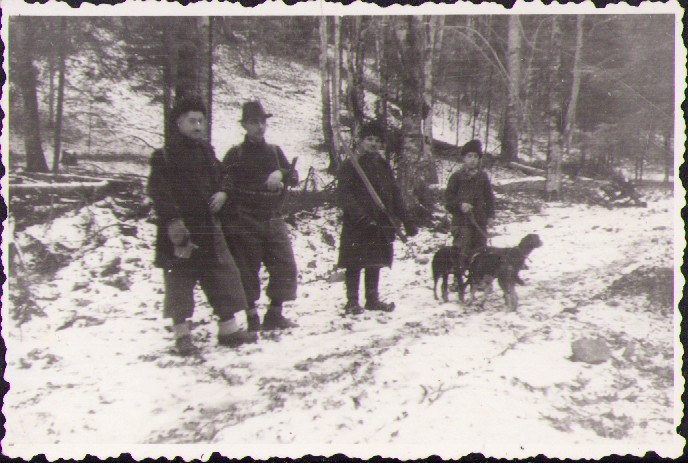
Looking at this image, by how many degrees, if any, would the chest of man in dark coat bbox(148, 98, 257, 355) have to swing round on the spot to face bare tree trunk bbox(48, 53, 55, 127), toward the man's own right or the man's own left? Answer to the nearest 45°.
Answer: approximately 180°

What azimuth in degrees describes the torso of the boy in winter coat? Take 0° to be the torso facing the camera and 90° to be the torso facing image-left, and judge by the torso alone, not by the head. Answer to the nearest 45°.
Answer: approximately 0°

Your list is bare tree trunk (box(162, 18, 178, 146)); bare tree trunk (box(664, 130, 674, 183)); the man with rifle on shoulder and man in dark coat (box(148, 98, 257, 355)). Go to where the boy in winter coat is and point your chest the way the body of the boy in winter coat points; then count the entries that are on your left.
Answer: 1

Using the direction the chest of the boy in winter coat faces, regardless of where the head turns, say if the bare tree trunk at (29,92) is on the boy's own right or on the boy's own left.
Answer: on the boy's own right

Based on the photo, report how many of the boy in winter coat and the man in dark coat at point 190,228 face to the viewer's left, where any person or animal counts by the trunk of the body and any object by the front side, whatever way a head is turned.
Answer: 0

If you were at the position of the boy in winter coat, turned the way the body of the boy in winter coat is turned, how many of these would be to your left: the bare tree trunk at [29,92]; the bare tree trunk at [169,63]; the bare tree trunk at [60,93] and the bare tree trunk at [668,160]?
1

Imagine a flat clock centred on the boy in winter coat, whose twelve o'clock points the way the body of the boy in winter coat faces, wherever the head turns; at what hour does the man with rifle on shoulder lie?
The man with rifle on shoulder is roughly at 2 o'clock from the boy in winter coat.

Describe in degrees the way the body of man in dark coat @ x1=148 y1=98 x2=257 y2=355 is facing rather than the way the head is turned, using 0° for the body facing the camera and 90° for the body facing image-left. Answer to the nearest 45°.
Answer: approximately 315°
